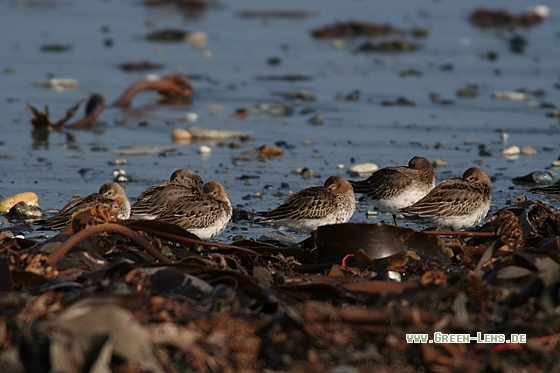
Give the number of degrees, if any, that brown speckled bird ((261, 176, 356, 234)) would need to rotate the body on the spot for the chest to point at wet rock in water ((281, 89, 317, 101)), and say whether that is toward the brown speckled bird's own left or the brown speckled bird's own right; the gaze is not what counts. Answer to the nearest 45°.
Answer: approximately 90° to the brown speckled bird's own left

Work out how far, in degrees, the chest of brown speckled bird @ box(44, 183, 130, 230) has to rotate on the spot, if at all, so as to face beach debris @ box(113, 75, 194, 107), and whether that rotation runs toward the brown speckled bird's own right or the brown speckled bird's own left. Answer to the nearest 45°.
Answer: approximately 90° to the brown speckled bird's own left

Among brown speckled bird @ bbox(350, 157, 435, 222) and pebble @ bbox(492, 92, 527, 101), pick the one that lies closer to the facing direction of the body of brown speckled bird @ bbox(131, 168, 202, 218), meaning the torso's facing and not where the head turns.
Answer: the brown speckled bird

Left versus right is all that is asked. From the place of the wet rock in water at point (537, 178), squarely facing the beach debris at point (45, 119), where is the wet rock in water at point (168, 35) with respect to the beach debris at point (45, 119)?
right

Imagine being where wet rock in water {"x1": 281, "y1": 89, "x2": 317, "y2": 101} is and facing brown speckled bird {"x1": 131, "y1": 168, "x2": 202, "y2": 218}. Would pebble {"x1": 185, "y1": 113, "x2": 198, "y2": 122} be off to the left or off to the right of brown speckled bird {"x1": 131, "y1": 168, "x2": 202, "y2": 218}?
right

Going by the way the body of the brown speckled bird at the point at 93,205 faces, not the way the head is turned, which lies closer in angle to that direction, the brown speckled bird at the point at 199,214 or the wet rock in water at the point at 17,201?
the brown speckled bird

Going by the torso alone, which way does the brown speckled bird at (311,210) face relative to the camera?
to the viewer's right

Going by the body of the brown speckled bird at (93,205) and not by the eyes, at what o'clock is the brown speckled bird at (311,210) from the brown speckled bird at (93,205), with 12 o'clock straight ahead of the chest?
the brown speckled bird at (311,210) is roughly at 12 o'clock from the brown speckled bird at (93,205).

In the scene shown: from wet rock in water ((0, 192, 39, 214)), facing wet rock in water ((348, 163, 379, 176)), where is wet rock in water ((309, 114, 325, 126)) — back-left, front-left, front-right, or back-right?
front-left

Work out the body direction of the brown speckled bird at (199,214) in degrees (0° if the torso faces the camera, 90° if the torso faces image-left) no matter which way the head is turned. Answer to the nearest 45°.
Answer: approximately 270°

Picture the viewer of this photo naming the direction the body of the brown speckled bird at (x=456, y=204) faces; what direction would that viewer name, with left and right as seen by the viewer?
facing to the right of the viewer

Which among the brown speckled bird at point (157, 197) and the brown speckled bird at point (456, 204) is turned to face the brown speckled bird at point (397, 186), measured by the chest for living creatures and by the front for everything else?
the brown speckled bird at point (157, 197)

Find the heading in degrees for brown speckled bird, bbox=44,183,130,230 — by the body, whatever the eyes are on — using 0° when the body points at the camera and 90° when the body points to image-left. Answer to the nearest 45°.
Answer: approximately 270°

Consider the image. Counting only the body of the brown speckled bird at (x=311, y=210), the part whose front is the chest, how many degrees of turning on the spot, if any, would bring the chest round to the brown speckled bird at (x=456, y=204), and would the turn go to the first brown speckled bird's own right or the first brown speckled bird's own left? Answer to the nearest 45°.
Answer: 0° — it already faces it

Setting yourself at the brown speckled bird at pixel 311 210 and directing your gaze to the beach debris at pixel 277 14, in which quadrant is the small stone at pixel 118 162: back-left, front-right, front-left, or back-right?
front-left

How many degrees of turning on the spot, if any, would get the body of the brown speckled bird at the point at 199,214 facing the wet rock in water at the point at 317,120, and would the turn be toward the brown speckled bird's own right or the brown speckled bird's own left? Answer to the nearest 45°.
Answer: approximately 90° to the brown speckled bird's own left

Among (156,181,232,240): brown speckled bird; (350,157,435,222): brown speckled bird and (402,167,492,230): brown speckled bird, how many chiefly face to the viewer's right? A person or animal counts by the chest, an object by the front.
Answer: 3

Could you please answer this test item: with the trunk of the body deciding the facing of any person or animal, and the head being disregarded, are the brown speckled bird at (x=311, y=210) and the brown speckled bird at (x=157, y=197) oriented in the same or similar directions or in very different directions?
same or similar directions
